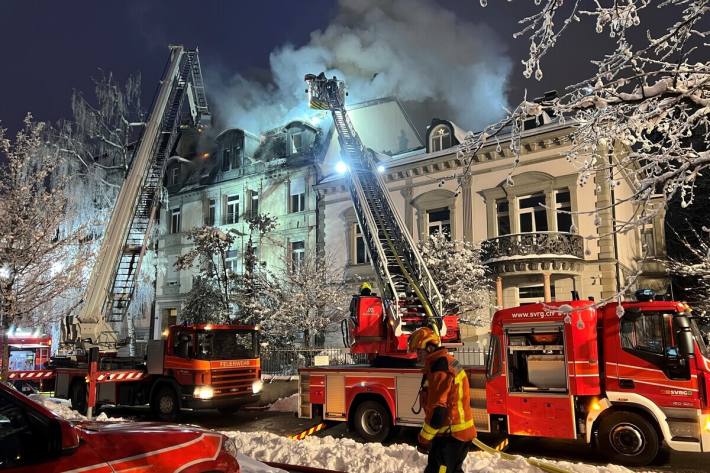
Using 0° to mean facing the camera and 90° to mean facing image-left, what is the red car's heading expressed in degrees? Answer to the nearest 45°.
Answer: approximately 270°

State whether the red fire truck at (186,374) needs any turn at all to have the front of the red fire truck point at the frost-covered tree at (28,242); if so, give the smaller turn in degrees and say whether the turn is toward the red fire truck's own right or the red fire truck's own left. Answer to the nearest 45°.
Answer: approximately 180°

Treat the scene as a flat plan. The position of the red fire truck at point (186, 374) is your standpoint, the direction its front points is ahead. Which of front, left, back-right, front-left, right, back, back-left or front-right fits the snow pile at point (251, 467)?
front-right

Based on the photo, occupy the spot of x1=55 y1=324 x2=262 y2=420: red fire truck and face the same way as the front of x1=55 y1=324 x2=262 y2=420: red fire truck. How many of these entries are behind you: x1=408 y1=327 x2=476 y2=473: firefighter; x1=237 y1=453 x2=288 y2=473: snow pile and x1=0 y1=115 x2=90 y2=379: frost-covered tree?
1

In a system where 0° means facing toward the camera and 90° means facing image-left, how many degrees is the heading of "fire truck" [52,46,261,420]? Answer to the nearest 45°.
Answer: approximately 315°

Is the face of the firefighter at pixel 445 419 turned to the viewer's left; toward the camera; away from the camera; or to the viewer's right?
to the viewer's left

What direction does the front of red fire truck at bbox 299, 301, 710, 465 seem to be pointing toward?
to the viewer's right

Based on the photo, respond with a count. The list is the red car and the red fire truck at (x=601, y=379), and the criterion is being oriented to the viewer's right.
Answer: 2

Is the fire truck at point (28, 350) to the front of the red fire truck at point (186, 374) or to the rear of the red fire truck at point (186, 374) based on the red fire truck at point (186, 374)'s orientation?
to the rear

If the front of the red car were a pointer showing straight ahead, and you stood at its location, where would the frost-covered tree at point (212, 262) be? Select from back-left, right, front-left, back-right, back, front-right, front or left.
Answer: left

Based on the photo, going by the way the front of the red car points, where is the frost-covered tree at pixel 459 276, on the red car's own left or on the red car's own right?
on the red car's own left

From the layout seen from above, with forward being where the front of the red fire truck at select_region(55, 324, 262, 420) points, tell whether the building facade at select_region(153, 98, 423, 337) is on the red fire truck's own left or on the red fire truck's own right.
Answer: on the red fire truck's own left

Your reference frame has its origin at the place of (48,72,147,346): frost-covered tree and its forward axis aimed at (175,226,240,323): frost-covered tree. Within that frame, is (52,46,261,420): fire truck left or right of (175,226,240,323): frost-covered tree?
right

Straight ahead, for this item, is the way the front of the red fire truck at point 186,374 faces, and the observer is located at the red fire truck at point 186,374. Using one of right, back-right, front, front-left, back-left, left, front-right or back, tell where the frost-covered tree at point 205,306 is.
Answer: back-left

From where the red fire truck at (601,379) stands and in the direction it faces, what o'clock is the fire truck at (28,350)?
The fire truck is roughly at 7 o'clock from the red fire truck.

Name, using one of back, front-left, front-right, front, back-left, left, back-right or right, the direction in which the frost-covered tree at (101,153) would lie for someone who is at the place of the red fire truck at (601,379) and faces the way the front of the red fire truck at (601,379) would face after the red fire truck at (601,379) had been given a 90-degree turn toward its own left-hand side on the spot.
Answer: front-left
